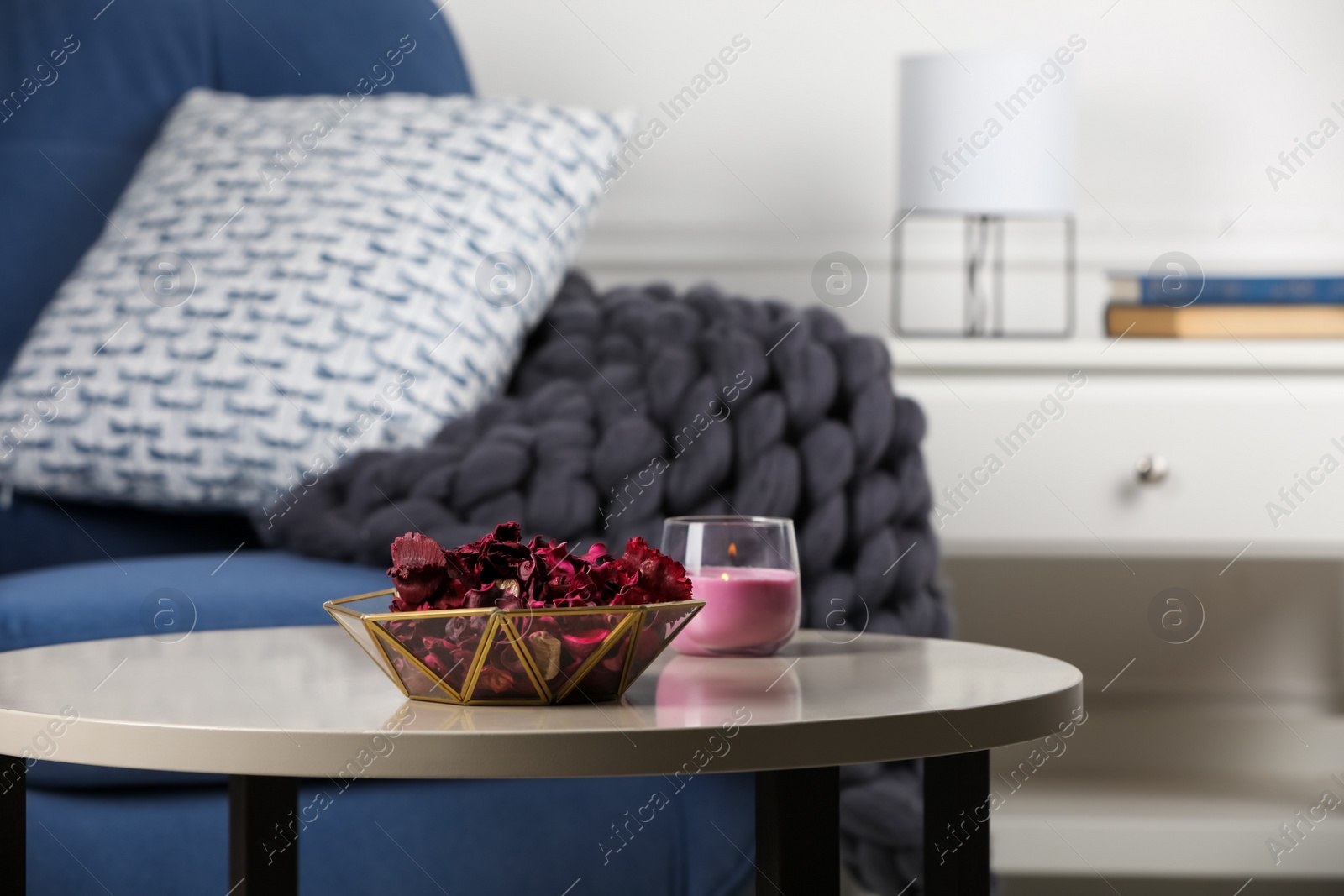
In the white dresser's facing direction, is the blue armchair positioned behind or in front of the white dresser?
in front

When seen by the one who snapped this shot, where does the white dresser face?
facing the viewer

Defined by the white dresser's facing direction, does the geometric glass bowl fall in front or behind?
in front

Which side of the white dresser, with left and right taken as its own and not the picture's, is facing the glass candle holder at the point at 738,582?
front

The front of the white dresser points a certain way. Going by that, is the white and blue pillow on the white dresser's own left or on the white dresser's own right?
on the white dresser's own right
